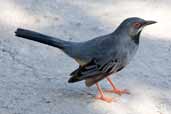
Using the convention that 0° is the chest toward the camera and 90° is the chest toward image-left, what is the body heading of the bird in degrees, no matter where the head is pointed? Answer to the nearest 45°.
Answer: approximately 270°
